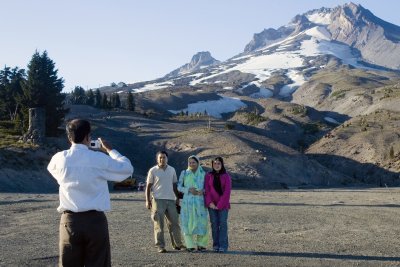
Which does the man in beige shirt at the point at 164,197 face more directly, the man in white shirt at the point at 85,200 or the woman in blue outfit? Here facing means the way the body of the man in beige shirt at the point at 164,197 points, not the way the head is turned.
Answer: the man in white shirt

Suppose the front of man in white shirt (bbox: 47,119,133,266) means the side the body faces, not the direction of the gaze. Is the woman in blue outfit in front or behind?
in front

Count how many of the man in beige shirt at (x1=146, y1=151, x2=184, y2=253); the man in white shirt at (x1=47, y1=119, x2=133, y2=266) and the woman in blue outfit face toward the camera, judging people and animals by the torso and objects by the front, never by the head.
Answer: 2

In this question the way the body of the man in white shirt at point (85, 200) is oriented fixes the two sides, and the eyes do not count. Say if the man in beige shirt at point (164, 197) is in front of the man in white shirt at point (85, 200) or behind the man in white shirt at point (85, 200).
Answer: in front

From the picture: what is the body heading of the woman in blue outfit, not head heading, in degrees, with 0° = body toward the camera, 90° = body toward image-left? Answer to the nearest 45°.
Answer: approximately 0°

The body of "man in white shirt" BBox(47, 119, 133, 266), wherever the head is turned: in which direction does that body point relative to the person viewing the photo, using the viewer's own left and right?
facing away from the viewer and to the right of the viewer

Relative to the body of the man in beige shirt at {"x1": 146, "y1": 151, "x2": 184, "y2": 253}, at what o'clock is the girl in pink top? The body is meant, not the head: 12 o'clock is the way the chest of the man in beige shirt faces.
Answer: The girl in pink top is roughly at 9 o'clock from the man in beige shirt.

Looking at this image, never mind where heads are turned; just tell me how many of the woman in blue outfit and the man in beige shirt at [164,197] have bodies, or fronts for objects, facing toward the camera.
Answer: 2

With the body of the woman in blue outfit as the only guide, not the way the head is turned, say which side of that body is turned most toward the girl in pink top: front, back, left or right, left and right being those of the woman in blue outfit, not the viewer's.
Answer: left

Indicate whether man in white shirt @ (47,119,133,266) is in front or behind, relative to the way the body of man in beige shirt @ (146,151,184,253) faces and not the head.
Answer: in front

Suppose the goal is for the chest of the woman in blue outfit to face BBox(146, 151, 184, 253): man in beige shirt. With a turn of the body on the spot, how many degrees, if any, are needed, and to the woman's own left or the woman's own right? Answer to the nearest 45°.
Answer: approximately 90° to the woman's own right
